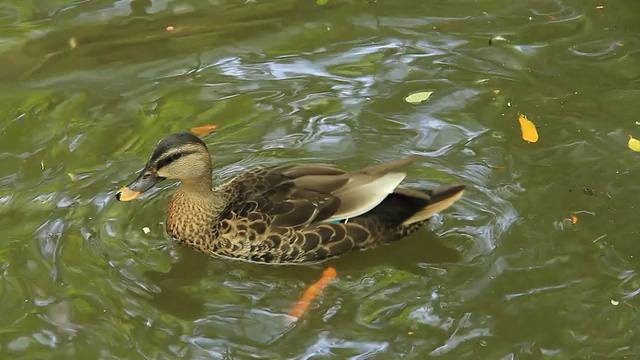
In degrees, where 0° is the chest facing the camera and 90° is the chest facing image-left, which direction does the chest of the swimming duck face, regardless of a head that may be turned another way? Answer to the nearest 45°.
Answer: approximately 90°

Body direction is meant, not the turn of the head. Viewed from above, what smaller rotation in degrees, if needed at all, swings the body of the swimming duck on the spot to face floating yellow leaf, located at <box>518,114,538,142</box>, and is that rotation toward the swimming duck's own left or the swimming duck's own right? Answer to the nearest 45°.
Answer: approximately 135° to the swimming duck's own right

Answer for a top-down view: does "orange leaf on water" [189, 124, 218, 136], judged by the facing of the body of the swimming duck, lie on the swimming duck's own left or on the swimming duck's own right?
on the swimming duck's own right

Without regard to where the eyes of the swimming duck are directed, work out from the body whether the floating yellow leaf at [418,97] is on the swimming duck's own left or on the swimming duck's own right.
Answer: on the swimming duck's own right

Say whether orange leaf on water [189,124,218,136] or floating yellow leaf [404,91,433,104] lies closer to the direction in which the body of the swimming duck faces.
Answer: the orange leaf on water

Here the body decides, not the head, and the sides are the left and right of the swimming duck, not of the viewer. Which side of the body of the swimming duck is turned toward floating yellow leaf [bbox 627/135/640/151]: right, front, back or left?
back

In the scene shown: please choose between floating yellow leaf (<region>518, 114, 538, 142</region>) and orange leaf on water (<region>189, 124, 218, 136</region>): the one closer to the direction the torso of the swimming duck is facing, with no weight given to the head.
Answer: the orange leaf on water

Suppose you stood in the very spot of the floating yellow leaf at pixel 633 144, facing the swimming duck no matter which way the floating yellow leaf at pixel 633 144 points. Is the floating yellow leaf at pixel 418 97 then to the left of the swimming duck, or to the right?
right

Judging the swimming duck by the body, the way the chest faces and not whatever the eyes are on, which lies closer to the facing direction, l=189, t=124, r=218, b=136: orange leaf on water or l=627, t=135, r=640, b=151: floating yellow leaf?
the orange leaf on water
